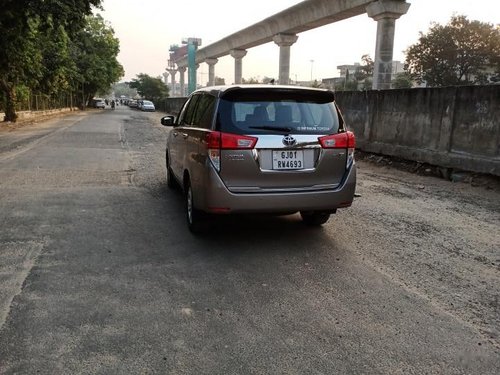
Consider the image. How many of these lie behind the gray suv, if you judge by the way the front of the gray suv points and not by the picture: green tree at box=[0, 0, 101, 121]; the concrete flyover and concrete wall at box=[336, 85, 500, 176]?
0

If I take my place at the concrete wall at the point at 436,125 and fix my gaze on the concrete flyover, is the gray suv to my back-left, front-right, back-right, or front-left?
back-left

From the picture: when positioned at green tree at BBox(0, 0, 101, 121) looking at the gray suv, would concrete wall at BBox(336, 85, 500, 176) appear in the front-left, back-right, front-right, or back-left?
front-left

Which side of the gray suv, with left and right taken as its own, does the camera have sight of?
back

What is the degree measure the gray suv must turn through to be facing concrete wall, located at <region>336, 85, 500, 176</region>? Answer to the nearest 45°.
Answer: approximately 45° to its right

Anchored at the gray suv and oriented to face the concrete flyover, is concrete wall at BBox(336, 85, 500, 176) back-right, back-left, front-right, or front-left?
front-right

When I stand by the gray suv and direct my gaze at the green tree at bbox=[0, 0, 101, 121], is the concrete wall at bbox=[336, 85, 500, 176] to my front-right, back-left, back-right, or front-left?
front-right

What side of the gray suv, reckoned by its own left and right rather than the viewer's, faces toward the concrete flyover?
front

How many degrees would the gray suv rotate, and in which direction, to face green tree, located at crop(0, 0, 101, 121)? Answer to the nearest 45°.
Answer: approximately 45° to its left

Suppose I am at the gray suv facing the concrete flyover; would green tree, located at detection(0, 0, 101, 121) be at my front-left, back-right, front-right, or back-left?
front-left
